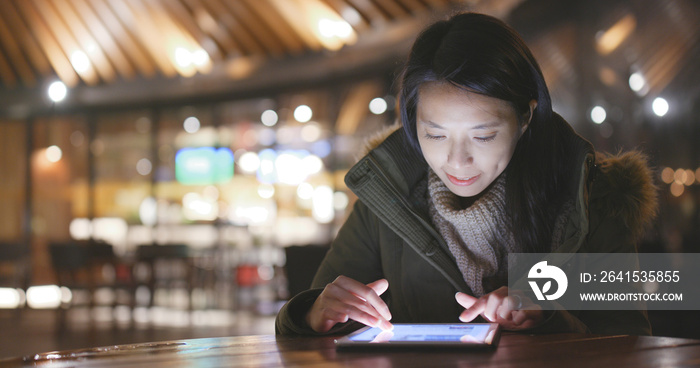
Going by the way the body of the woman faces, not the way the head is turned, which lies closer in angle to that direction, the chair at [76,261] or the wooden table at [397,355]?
the wooden table

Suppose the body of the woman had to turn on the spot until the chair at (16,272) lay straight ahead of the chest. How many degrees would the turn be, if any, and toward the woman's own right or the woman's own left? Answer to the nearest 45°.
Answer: approximately 90° to the woman's own right

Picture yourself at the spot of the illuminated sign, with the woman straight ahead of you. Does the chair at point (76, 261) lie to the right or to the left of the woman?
right

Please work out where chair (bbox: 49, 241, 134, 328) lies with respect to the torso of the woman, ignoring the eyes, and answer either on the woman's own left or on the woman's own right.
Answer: on the woman's own right
